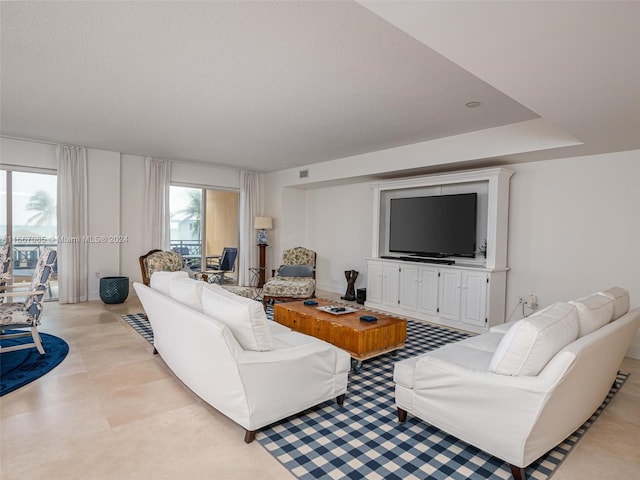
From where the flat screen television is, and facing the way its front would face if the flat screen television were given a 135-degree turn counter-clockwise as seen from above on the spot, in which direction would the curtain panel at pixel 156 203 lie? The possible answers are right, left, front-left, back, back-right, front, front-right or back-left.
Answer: back

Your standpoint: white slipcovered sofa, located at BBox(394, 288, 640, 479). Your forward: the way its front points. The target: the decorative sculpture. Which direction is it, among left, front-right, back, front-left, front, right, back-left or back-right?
front

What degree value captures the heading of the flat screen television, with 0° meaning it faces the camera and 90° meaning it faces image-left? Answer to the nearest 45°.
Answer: approximately 45°

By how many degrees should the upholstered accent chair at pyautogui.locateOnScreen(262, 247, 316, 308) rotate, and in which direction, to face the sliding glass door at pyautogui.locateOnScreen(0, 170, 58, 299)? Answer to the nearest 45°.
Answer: approximately 45° to its right

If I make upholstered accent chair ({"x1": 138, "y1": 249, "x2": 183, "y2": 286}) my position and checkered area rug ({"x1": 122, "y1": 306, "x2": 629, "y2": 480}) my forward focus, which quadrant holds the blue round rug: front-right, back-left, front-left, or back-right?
front-right

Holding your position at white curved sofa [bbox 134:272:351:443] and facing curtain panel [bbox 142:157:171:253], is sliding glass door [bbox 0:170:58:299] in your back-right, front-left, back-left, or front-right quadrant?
front-left

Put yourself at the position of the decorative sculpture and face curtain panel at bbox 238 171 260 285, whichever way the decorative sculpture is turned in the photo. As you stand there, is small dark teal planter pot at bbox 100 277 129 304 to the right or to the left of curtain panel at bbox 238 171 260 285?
left

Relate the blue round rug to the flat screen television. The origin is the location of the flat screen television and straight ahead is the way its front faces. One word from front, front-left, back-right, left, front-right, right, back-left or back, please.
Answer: front

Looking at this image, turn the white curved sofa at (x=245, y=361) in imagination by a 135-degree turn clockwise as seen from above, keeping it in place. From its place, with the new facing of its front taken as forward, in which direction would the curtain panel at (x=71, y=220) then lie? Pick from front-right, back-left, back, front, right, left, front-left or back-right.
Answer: back-right

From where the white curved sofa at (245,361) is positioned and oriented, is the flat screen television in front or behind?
in front

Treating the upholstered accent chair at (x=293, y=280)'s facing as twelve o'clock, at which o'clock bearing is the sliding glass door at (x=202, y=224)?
The sliding glass door is roughly at 3 o'clock from the upholstered accent chair.

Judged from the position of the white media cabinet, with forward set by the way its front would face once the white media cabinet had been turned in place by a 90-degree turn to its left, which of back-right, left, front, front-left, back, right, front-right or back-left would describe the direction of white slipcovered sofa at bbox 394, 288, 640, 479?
front-right

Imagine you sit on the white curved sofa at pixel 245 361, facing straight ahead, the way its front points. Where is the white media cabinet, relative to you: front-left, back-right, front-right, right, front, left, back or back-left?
front

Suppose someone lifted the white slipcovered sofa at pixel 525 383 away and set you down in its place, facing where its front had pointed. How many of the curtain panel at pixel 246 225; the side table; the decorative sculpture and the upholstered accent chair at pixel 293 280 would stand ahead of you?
4

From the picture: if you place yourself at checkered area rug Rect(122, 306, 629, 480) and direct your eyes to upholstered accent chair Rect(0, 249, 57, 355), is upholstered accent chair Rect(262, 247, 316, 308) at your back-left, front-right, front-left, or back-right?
front-right
